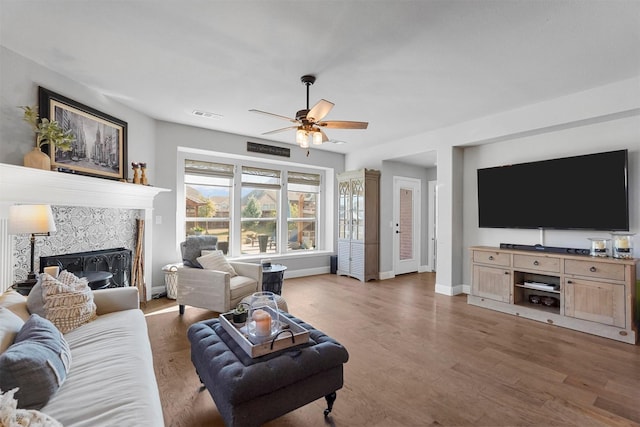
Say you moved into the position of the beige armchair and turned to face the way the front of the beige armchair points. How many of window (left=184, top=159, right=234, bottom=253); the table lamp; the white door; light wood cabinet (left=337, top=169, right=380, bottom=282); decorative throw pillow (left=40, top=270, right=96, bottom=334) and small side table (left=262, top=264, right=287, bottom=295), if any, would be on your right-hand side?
2

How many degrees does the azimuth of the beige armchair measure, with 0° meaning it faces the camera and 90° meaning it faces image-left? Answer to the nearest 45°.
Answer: approximately 315°

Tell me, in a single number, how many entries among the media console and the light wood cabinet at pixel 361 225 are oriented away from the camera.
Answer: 0

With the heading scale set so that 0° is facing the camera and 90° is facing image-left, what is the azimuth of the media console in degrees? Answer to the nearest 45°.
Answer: approximately 45°

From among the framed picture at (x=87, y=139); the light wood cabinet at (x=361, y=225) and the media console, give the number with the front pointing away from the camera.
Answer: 0

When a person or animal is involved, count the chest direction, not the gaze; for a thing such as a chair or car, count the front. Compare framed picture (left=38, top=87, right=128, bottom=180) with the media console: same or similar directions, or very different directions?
very different directions

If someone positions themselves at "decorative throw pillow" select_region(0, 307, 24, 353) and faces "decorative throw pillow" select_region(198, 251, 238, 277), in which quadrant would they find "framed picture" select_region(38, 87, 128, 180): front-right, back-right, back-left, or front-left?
front-left

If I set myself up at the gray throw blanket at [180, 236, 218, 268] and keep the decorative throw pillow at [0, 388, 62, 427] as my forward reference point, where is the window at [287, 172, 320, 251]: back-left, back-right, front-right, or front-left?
back-left

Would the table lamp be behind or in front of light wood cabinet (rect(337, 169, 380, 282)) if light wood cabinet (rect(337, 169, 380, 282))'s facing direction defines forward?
in front

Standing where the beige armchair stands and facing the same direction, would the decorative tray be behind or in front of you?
in front

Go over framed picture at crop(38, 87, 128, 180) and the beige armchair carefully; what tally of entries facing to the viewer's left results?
0

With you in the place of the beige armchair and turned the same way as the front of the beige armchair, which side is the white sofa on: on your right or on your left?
on your right

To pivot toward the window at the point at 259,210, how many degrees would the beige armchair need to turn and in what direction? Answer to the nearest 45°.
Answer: approximately 135° to its left

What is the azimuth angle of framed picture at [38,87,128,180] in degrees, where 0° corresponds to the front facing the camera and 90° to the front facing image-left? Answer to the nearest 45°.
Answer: approximately 315°

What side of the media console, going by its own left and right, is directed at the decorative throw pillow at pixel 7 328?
front

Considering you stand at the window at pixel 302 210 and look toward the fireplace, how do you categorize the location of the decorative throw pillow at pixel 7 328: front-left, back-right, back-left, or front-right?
front-left

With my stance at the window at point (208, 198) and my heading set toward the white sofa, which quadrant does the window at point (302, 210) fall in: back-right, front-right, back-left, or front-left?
back-left

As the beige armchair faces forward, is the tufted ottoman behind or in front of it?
in front

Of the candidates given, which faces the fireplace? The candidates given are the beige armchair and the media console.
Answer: the media console

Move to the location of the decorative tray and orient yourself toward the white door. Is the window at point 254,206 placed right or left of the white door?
left
